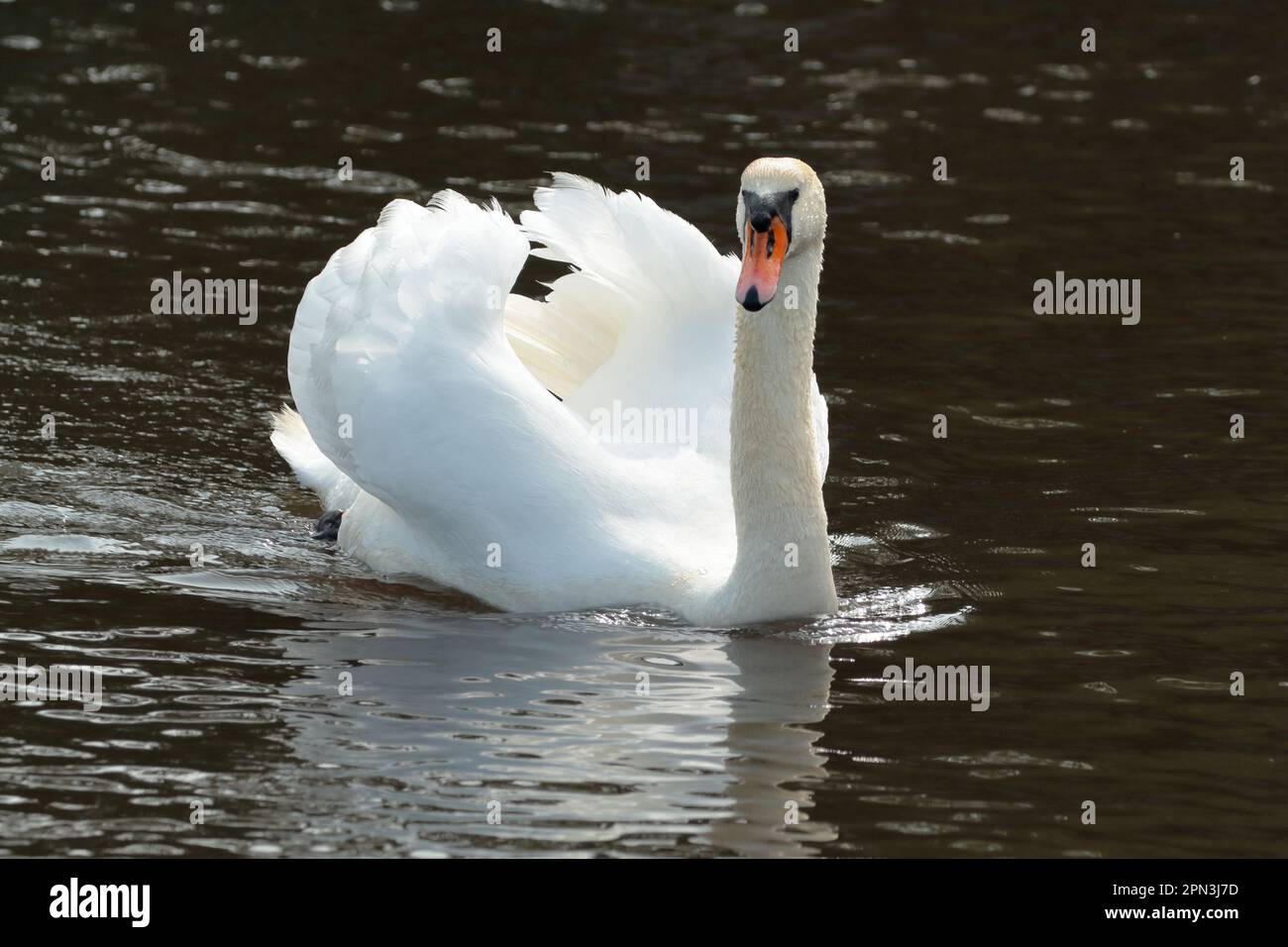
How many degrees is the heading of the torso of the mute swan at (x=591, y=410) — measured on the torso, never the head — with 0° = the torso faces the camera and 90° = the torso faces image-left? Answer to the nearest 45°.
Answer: approximately 315°
